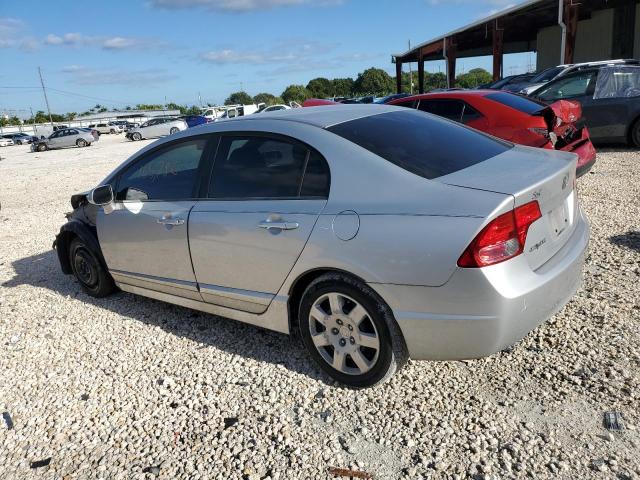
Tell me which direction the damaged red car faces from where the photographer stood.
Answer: facing away from the viewer and to the left of the viewer

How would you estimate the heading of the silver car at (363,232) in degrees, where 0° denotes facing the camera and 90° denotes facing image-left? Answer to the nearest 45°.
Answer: approximately 135°

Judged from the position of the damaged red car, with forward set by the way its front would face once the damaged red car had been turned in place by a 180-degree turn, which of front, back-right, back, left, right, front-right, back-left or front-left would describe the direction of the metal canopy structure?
back-left

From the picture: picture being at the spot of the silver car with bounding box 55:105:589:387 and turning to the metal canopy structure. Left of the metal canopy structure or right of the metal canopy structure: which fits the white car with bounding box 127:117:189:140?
left

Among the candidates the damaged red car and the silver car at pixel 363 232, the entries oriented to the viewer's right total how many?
0

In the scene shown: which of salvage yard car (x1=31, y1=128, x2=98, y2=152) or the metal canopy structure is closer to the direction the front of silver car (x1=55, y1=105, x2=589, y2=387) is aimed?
the salvage yard car

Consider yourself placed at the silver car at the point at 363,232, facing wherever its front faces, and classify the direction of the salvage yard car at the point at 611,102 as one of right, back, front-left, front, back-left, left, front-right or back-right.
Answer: right

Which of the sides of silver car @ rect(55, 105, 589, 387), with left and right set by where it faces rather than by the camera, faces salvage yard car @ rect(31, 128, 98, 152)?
front

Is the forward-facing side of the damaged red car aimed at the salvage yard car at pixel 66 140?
yes

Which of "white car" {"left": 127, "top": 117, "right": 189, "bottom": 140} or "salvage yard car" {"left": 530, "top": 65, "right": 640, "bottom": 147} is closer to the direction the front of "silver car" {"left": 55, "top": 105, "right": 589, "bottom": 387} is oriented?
the white car

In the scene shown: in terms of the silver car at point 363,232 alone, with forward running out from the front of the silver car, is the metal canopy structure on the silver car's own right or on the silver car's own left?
on the silver car's own right
